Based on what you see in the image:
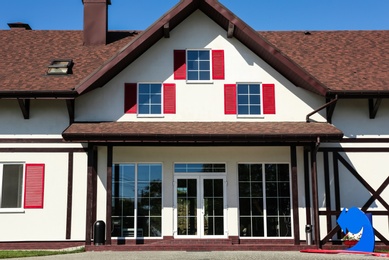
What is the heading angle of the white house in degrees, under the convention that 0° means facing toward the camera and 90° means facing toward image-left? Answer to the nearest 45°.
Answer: approximately 0°
